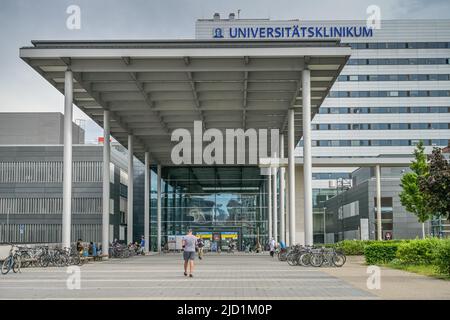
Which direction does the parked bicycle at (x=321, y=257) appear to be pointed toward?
to the viewer's right

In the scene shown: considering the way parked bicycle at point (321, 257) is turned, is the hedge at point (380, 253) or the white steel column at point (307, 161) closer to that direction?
the hedge

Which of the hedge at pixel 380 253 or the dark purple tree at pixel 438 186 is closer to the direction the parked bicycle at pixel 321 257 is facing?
the hedge

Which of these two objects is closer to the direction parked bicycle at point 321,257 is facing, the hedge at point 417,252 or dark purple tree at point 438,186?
the hedge

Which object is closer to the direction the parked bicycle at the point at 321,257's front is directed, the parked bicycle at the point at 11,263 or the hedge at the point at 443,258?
the hedge

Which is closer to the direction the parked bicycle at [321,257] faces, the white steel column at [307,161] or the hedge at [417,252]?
the hedge

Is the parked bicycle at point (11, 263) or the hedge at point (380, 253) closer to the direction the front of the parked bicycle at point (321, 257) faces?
the hedge

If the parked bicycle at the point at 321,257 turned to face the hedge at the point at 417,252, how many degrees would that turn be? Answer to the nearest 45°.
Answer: approximately 45° to its right

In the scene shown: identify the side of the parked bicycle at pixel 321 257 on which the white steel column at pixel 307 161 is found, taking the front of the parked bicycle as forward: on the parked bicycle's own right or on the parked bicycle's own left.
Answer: on the parked bicycle's own left

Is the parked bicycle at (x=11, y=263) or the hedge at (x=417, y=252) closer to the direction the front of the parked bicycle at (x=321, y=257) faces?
the hedge

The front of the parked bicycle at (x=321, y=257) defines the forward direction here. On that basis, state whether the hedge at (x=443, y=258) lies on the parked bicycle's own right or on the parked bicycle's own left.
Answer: on the parked bicycle's own right

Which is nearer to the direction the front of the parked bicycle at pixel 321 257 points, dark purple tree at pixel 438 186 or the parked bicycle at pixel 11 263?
the dark purple tree
